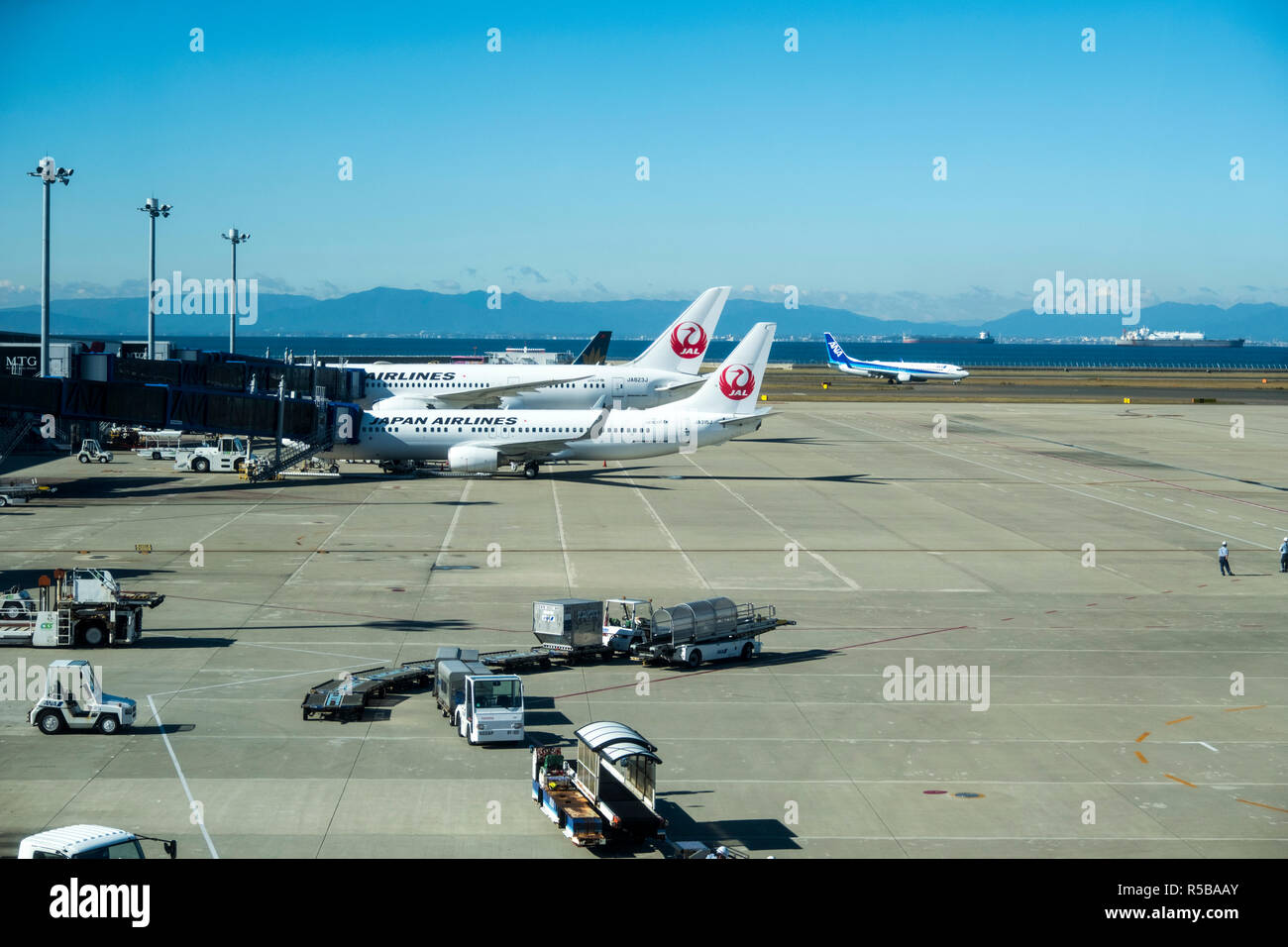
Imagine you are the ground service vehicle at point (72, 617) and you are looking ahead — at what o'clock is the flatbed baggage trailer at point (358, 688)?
The flatbed baggage trailer is roughly at 2 o'clock from the ground service vehicle.

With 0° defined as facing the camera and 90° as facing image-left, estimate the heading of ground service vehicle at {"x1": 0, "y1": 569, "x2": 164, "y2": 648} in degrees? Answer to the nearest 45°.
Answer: approximately 270°

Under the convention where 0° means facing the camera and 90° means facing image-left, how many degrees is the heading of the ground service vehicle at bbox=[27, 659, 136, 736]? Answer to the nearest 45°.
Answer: approximately 270°

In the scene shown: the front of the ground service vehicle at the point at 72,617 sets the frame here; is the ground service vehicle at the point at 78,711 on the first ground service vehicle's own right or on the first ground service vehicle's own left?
on the first ground service vehicle's own right

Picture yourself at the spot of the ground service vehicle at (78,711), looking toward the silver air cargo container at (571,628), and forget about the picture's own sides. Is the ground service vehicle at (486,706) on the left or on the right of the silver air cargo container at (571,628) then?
right

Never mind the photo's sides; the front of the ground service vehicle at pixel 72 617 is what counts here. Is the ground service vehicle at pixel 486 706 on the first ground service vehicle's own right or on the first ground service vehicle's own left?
on the first ground service vehicle's own right

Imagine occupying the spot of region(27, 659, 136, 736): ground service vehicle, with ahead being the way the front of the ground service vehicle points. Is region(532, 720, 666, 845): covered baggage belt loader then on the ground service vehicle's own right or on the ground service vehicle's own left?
on the ground service vehicle's own right
